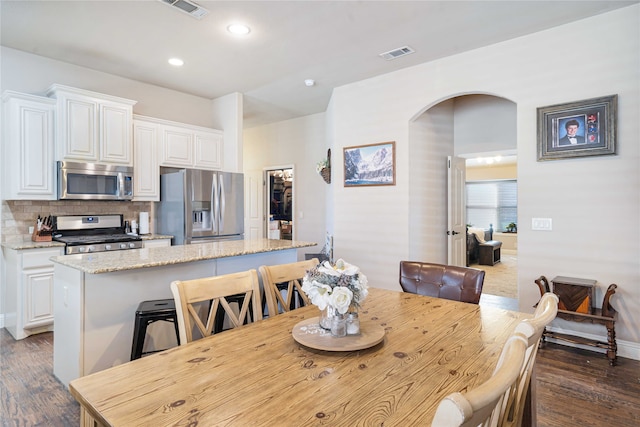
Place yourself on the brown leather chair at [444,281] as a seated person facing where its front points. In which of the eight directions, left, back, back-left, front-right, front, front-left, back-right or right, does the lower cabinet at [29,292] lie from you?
right

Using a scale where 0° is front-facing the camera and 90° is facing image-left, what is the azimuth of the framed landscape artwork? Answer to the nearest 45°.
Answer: approximately 45°

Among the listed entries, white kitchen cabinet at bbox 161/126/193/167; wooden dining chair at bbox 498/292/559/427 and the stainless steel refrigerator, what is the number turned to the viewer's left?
1

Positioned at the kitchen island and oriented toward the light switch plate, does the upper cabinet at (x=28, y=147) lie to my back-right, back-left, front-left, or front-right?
back-left

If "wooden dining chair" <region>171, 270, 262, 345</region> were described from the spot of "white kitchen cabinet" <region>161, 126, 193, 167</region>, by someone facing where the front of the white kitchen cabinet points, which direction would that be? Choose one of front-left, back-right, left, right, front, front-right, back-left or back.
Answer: front-right

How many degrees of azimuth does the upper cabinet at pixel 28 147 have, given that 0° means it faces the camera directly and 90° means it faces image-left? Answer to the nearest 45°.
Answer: approximately 315°

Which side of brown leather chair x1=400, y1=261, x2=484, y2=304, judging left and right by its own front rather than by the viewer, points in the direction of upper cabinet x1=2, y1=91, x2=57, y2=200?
right

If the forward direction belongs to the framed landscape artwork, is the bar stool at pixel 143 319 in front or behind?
in front

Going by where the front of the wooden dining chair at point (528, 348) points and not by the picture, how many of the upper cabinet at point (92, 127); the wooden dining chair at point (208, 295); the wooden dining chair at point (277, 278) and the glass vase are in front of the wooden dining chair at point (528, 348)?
4

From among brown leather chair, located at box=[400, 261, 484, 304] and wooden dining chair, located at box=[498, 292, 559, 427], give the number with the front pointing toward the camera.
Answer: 1

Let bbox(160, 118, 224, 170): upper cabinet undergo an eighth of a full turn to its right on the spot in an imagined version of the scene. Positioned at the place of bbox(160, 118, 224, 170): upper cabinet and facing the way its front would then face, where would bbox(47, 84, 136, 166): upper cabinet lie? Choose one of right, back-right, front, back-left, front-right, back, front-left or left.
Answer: front-right
